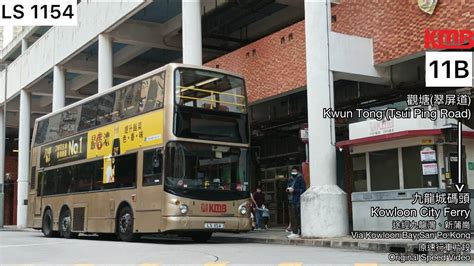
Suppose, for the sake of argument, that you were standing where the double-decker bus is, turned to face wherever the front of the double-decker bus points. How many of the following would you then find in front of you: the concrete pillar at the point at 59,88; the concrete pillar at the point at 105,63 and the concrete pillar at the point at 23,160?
0

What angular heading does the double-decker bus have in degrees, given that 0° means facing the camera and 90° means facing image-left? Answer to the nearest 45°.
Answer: approximately 315°

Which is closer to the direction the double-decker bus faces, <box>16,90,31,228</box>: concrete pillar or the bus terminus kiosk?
the bus terminus kiosk

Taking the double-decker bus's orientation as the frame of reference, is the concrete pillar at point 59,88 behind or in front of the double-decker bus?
behind

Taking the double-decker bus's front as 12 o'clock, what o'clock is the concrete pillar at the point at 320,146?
The concrete pillar is roughly at 11 o'clock from the double-decker bus.

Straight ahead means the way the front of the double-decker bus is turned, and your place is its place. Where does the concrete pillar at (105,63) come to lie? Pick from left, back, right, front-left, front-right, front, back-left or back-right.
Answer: back-left

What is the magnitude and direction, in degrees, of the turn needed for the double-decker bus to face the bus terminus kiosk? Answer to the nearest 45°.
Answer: approximately 45° to its left
